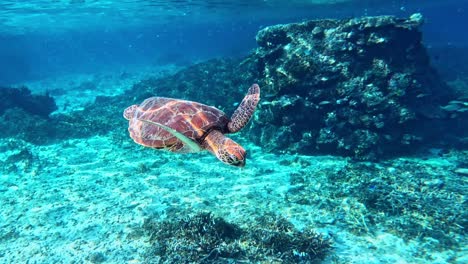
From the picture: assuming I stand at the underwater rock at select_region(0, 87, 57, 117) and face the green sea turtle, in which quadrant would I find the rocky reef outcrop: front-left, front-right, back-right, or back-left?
front-left

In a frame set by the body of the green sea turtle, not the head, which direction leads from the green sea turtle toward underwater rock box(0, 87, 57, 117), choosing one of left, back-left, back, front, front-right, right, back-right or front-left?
back

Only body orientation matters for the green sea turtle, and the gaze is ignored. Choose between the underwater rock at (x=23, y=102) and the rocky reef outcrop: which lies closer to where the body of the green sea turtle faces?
the rocky reef outcrop

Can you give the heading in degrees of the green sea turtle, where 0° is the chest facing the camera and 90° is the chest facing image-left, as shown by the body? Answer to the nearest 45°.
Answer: approximately 315°

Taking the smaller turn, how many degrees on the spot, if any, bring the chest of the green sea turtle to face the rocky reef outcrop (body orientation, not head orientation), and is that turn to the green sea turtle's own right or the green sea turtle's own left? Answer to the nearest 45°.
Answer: approximately 90° to the green sea turtle's own left
